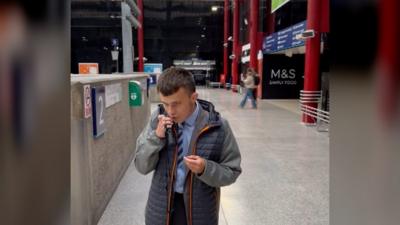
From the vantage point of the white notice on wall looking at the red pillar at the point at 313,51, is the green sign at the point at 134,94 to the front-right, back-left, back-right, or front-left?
front-left

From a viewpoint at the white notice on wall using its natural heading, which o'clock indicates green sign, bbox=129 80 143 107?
The green sign is roughly at 8 o'clock from the white notice on wall.

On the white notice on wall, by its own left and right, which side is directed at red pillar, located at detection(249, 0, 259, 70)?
left

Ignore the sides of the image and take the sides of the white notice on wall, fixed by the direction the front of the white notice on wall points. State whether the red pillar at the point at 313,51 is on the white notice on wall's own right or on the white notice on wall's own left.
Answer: on the white notice on wall's own left

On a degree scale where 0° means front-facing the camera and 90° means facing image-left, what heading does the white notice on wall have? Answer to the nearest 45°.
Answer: approximately 315°

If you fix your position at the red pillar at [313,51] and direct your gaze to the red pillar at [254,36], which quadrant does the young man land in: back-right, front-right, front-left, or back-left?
back-left

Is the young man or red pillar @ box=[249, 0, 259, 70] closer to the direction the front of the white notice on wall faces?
the young man

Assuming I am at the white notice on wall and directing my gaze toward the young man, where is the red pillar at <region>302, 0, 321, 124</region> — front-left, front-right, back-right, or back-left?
back-left

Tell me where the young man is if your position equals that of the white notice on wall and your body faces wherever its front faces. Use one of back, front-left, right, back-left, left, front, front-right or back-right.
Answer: front-right
